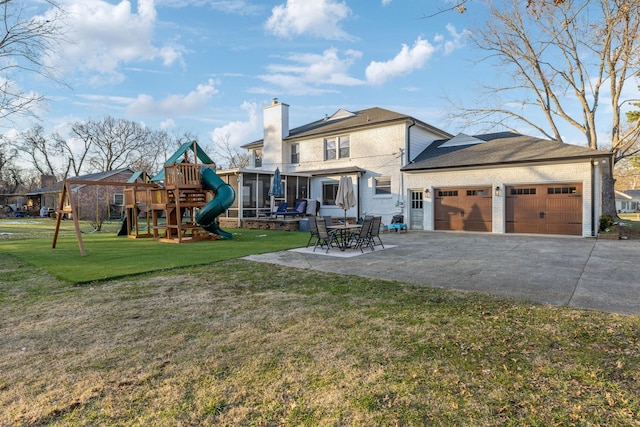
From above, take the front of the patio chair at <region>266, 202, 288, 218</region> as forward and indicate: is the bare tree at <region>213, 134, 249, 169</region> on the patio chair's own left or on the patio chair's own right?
on the patio chair's own right

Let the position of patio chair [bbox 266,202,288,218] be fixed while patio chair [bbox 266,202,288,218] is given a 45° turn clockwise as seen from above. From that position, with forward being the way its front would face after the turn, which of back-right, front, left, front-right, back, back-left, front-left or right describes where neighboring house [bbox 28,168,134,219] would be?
front-right

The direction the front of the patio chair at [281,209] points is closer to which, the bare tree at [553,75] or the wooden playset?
the wooden playset

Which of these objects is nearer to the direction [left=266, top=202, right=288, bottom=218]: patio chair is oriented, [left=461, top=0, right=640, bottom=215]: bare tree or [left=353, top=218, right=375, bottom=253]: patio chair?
the patio chair

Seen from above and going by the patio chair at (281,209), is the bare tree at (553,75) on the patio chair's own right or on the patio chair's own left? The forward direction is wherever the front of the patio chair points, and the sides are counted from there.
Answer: on the patio chair's own left

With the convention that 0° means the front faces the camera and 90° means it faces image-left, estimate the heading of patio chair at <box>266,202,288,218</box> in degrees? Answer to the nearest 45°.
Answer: approximately 45°

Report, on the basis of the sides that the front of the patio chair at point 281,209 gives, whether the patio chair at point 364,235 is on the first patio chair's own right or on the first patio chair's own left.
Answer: on the first patio chair's own left

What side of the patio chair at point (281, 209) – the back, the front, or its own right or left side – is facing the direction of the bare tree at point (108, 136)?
right
